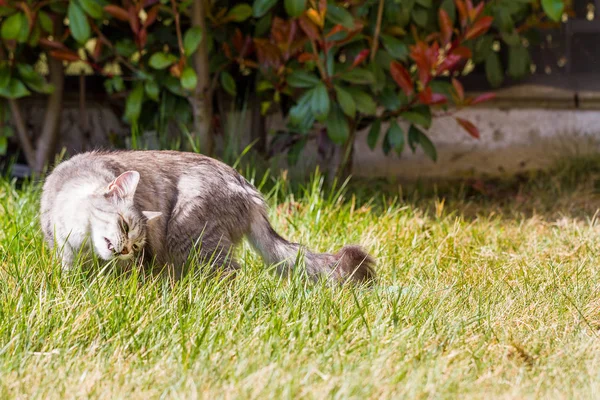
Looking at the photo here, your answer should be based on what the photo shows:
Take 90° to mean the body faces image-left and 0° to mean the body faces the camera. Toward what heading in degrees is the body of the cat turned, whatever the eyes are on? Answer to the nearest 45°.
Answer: approximately 90°
